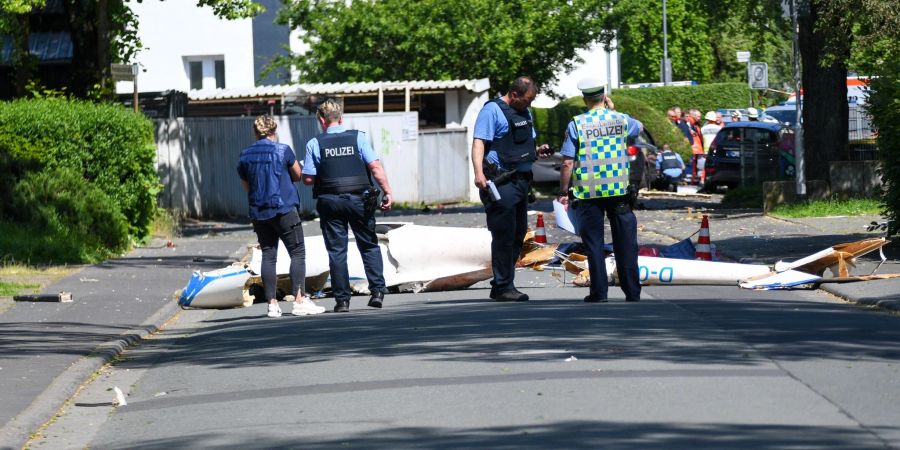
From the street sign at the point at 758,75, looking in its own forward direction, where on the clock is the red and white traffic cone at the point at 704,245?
The red and white traffic cone is roughly at 12 o'clock from the street sign.

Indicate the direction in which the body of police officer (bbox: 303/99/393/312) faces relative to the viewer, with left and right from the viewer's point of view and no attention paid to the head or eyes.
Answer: facing away from the viewer

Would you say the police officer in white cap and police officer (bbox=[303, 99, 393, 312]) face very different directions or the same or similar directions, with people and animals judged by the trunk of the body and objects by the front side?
same or similar directions

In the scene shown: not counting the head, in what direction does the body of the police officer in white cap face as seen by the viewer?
away from the camera

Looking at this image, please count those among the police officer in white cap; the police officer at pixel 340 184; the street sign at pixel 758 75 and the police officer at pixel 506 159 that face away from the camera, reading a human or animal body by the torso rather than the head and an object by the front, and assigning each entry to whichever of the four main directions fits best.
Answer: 2

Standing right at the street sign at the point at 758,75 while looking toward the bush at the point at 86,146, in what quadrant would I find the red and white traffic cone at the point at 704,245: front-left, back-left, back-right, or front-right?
front-left

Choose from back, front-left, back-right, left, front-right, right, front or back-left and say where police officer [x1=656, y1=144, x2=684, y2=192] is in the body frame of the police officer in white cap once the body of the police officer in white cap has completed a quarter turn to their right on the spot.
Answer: left

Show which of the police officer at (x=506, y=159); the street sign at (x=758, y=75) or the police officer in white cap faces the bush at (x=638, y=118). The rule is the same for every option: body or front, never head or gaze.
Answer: the police officer in white cap

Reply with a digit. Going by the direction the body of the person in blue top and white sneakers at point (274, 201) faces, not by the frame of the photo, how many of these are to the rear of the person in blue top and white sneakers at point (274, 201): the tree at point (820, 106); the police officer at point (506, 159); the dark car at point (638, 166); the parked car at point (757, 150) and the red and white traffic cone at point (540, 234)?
0

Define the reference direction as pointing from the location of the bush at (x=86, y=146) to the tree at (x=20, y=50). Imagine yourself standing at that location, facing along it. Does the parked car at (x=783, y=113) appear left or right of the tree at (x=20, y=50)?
right

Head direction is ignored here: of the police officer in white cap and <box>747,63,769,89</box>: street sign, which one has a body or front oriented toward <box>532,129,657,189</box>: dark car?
the police officer in white cap

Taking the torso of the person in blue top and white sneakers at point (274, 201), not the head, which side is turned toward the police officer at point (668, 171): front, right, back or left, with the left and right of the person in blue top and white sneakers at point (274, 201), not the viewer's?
front

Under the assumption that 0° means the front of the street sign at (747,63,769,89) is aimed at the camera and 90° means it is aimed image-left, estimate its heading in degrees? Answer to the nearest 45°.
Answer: approximately 0°

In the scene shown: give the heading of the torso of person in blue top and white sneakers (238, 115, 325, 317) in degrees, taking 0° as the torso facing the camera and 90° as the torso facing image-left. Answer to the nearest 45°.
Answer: approximately 225°

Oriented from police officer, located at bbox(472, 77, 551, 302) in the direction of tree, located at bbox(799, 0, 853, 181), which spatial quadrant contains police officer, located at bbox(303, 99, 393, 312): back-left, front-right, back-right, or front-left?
back-left

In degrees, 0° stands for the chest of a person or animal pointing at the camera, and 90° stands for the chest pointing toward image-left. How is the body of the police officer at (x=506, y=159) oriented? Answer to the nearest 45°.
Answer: approximately 315°
